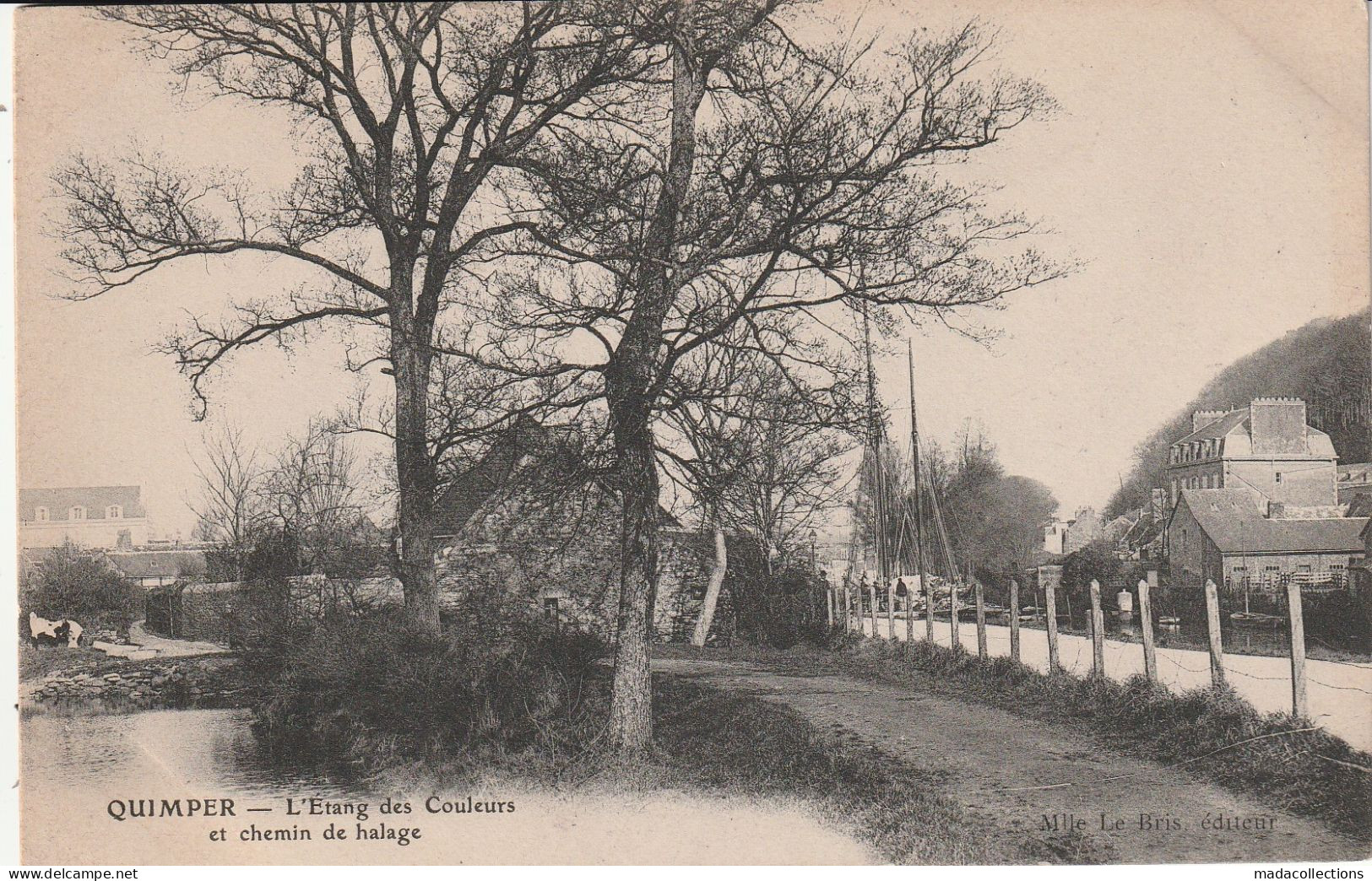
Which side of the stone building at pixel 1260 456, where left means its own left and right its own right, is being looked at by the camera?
left

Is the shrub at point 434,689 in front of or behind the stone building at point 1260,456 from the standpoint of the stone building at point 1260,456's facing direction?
in front
